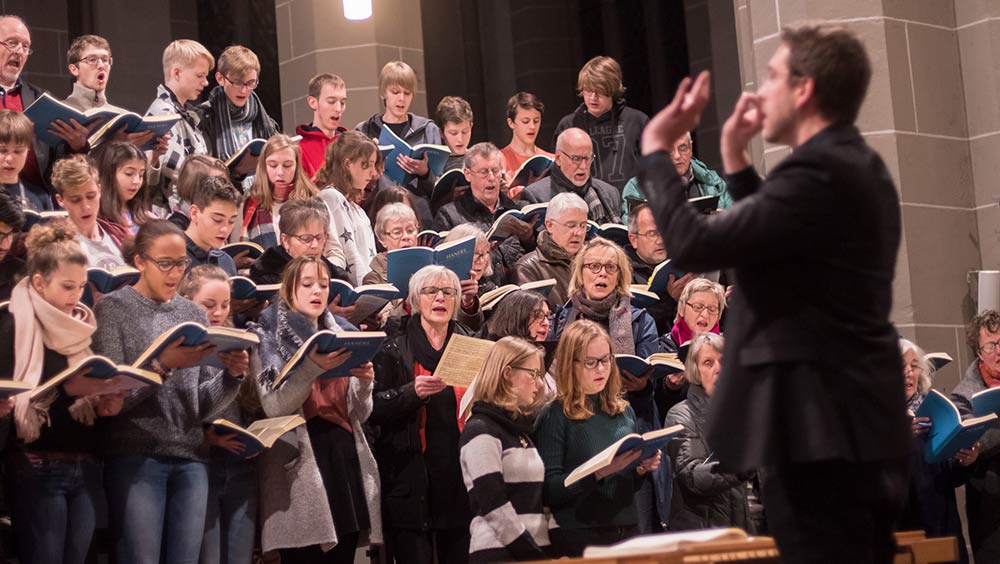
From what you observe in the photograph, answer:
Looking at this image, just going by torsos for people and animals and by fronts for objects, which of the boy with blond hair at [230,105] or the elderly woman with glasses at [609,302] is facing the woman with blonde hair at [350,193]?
the boy with blond hair

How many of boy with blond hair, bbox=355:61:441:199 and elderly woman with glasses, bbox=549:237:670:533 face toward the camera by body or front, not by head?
2

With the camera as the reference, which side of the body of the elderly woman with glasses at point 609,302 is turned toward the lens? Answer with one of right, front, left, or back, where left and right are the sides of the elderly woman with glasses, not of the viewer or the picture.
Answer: front

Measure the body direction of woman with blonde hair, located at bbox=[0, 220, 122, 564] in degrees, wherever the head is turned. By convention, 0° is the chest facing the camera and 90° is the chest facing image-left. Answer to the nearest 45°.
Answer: approximately 315°

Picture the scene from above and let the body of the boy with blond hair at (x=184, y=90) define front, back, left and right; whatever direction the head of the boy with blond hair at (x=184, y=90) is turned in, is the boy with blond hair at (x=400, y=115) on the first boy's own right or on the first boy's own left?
on the first boy's own left

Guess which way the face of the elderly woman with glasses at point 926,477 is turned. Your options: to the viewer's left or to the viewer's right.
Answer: to the viewer's left

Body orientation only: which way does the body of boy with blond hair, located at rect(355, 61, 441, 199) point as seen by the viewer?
toward the camera

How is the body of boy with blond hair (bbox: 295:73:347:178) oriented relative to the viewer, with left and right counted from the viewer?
facing the viewer and to the right of the viewer

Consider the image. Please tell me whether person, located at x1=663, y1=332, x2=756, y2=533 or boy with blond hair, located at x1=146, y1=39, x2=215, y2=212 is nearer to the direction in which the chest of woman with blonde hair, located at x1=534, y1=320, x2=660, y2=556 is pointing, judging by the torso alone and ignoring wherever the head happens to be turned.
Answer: the person

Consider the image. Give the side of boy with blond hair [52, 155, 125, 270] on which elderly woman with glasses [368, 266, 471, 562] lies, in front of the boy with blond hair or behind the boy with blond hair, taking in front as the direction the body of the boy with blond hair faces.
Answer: in front
